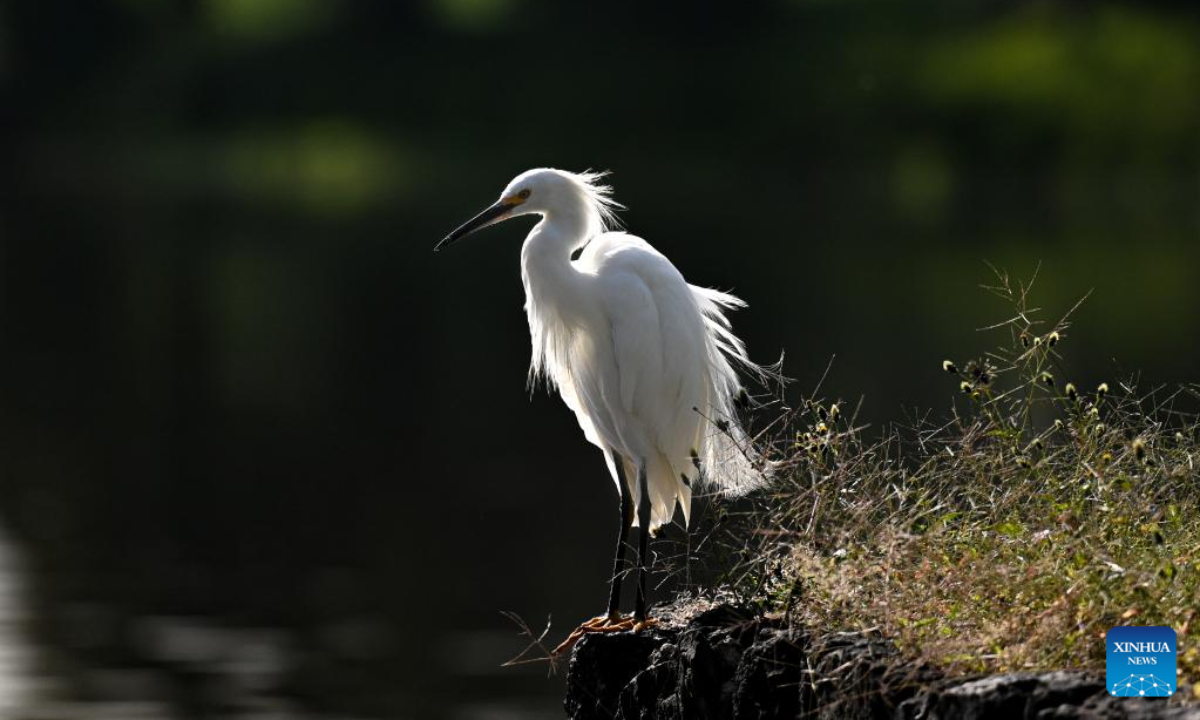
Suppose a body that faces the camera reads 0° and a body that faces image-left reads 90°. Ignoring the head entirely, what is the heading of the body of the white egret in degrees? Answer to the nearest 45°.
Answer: approximately 90°
